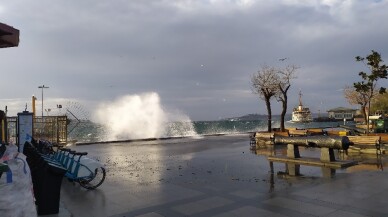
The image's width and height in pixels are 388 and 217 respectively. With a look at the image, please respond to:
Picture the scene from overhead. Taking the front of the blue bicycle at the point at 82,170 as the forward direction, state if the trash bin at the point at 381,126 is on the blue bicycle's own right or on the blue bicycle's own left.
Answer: on the blue bicycle's own right
